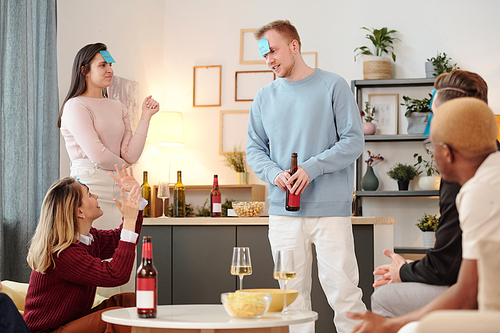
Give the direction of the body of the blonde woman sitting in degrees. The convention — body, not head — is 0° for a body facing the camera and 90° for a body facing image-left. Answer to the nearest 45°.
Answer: approximately 270°

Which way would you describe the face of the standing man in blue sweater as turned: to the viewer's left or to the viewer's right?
to the viewer's left

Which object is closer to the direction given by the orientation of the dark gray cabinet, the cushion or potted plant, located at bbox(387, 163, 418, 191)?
the cushion
